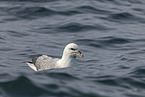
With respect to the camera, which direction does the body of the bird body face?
to the viewer's right
